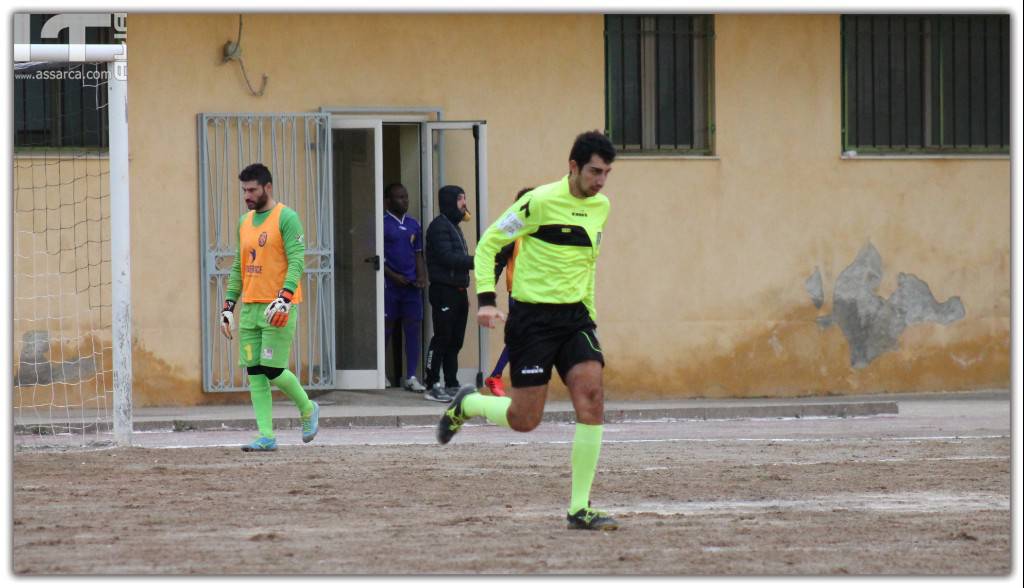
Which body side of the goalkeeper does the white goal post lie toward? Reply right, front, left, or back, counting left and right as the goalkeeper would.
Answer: right

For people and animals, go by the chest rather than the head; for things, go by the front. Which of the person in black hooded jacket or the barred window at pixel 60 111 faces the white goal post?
the barred window

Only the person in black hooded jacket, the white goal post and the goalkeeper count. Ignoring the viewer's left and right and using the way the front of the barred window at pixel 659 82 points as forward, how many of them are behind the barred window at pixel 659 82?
0

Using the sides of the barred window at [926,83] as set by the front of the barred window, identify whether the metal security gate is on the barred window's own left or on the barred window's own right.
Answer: on the barred window's own right

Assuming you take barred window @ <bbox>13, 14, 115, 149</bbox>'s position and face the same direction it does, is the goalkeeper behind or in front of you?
in front

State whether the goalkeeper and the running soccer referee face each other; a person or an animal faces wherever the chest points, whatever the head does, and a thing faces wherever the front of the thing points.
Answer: no

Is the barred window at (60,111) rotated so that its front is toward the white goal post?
yes

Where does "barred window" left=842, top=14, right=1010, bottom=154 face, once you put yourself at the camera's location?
facing the viewer

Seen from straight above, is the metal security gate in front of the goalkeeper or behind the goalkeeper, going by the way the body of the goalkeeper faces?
behind

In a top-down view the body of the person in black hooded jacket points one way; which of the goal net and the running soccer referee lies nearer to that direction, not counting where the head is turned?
the running soccer referee

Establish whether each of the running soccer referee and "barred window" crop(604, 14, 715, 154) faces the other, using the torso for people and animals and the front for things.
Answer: no

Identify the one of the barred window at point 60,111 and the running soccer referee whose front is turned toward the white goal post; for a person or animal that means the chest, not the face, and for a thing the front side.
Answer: the barred window

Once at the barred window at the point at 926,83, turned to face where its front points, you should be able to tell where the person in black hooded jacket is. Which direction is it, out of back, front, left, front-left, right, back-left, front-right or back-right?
front-right

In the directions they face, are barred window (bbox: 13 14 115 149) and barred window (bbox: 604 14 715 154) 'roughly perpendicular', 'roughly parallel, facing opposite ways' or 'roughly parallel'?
roughly parallel

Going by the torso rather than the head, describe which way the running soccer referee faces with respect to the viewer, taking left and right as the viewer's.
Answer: facing the viewer and to the right of the viewer

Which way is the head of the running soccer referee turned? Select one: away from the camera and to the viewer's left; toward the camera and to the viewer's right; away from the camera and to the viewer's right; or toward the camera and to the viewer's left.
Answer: toward the camera and to the viewer's right

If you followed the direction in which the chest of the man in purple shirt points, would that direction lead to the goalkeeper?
no

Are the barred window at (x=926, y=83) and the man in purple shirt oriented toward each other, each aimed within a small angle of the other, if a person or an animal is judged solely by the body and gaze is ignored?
no

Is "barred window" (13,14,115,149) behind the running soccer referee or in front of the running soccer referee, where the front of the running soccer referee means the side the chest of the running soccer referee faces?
behind
